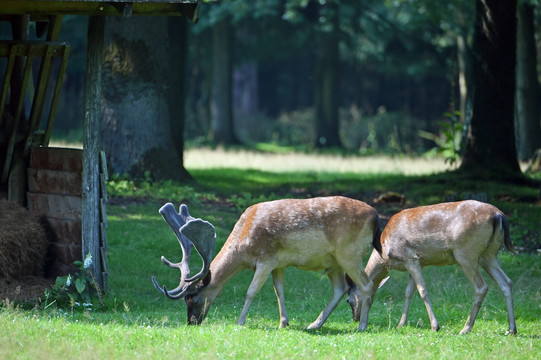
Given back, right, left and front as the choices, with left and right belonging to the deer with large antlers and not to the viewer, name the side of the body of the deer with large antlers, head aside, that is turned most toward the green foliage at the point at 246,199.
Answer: right

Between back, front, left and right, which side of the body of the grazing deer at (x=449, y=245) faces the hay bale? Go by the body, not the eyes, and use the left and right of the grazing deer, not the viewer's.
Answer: front

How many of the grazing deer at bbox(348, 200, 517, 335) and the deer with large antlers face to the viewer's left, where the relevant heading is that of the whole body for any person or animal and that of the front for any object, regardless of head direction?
2

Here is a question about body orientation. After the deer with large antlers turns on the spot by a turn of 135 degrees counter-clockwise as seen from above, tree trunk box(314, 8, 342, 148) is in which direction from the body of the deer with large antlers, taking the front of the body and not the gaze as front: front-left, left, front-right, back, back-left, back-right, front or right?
back-left

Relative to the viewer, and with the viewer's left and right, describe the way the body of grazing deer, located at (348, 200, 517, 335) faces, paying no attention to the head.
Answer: facing to the left of the viewer

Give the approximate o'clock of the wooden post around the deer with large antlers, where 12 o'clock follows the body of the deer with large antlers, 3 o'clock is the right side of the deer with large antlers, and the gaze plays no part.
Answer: The wooden post is roughly at 1 o'clock from the deer with large antlers.

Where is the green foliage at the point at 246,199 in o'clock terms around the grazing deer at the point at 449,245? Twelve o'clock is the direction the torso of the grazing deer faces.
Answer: The green foliage is roughly at 2 o'clock from the grazing deer.

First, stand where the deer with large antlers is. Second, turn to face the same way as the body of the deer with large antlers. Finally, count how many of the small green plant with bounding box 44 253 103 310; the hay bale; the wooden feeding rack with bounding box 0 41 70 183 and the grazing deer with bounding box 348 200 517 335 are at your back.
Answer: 1

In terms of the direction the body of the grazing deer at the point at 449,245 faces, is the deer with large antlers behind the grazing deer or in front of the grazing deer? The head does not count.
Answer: in front

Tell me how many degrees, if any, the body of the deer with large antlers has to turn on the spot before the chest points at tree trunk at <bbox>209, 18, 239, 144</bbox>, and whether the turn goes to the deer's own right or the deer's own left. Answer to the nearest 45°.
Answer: approximately 90° to the deer's own right

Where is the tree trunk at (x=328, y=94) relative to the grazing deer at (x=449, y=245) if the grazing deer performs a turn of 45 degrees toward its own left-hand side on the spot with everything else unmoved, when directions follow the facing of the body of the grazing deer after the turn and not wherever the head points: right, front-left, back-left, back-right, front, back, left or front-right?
back-right

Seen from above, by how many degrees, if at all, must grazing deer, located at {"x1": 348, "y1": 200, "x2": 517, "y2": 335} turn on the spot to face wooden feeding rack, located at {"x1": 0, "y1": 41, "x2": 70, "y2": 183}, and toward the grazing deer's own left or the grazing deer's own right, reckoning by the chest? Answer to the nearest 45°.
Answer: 0° — it already faces it

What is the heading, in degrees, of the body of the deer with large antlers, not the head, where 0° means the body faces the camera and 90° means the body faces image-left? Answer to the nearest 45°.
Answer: approximately 90°

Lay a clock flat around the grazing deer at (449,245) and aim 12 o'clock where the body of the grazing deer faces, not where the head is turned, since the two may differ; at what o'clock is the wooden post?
The wooden post is roughly at 12 o'clock from the grazing deer.

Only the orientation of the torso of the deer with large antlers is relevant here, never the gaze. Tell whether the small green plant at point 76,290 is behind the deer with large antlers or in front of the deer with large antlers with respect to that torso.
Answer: in front
